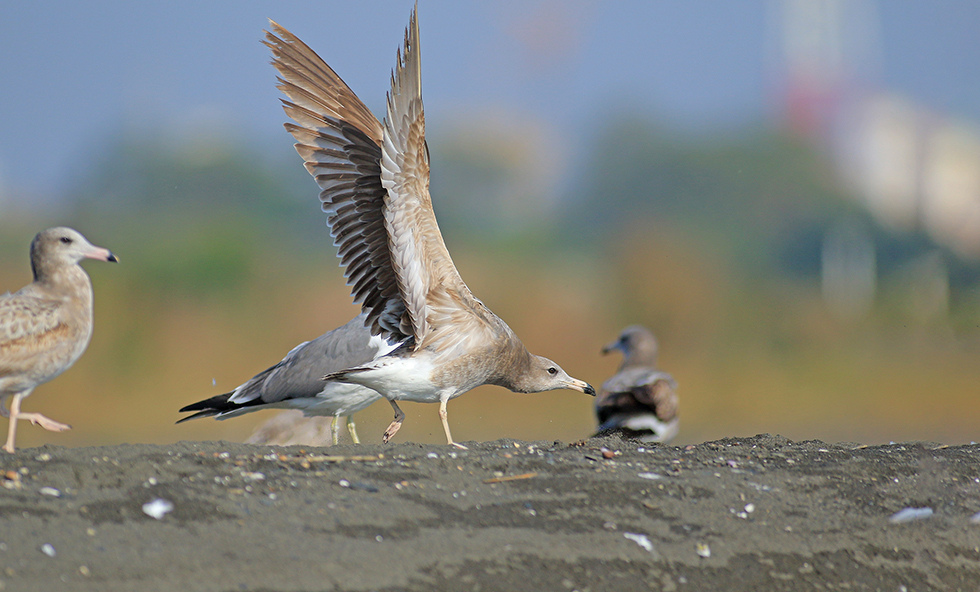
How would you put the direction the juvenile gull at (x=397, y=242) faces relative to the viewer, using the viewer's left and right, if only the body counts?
facing to the right of the viewer

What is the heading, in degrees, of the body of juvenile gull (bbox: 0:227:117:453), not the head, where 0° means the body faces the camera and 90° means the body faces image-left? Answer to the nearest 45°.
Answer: approximately 270°

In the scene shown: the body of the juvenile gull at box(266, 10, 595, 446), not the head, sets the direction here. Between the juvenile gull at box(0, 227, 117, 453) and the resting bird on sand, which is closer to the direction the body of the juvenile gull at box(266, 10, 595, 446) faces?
the resting bird on sand

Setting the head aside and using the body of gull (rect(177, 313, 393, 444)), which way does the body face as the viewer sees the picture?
to the viewer's right

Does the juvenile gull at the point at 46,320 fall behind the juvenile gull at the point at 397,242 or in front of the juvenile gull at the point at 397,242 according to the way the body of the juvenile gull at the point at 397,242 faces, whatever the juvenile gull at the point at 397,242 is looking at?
behind

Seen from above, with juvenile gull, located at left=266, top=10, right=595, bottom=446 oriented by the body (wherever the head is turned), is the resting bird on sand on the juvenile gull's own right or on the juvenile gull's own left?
on the juvenile gull's own left
